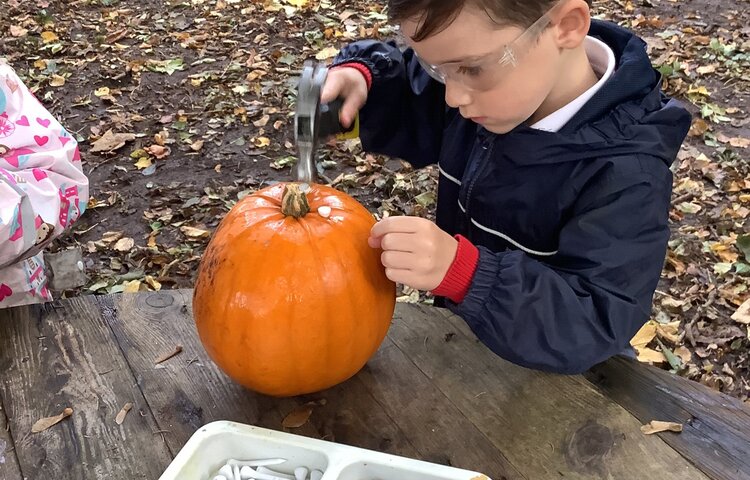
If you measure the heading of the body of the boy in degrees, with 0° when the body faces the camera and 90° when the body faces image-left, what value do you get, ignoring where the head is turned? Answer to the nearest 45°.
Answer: approximately 45°

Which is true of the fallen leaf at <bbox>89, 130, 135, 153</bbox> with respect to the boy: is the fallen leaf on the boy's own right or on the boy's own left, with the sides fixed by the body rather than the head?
on the boy's own right

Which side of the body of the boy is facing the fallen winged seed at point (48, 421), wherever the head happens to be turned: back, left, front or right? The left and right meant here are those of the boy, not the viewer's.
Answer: front

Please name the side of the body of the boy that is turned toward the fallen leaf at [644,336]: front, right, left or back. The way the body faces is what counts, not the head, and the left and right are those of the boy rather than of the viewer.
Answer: back

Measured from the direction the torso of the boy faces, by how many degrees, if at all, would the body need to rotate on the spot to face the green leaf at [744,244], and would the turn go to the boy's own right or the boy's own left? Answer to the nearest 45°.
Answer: approximately 180°

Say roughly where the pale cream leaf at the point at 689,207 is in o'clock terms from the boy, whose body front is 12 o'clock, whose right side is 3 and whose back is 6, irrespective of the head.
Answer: The pale cream leaf is roughly at 5 o'clock from the boy.

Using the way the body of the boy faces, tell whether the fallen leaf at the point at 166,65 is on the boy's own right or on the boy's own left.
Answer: on the boy's own right

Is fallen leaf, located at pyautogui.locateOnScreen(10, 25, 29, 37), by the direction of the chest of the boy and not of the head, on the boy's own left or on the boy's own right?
on the boy's own right

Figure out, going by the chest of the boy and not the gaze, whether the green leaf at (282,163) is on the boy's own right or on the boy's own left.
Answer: on the boy's own right

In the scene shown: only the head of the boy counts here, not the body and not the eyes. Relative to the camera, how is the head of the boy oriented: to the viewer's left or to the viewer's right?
to the viewer's left
